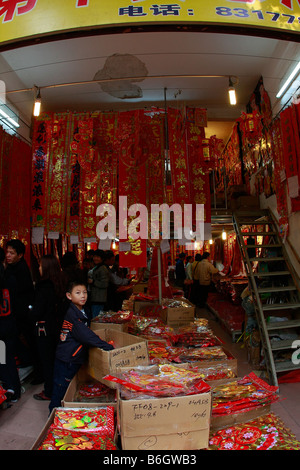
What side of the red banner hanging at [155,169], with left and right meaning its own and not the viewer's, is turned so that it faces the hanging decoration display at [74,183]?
right

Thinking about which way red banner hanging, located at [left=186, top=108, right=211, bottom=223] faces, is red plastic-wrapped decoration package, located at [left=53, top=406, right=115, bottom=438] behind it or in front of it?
in front

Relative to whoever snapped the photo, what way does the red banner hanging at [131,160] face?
facing the viewer

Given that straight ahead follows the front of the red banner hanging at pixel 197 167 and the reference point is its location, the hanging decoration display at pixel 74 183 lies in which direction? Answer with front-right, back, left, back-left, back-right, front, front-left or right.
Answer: right

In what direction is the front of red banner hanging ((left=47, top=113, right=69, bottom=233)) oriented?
toward the camera

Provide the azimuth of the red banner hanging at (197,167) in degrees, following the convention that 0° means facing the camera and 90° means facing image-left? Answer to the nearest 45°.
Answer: approximately 0°

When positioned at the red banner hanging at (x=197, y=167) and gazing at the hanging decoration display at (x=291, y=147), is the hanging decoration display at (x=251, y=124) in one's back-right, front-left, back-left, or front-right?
front-left

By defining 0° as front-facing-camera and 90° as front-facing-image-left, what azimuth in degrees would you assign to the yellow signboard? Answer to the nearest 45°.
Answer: approximately 0°
